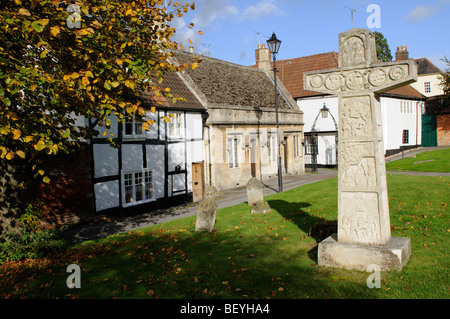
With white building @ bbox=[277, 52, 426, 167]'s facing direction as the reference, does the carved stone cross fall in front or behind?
in front

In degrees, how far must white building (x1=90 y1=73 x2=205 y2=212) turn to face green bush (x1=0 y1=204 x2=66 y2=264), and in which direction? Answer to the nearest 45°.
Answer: approximately 45° to its right

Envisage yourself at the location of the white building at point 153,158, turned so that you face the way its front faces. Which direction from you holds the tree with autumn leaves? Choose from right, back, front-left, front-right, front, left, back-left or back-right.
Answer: front-right

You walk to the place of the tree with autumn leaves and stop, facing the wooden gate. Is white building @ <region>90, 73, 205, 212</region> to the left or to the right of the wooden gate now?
left

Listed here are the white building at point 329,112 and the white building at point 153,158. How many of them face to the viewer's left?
0

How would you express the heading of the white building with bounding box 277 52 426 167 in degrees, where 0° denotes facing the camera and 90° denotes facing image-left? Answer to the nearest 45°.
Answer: approximately 0°

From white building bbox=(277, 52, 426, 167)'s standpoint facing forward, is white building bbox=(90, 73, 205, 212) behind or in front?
in front

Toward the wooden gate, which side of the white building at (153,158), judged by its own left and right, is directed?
left
